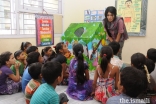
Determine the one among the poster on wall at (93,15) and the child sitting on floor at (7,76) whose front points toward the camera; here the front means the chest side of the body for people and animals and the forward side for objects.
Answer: the poster on wall

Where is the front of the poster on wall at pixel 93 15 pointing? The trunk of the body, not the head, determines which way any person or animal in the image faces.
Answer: toward the camera

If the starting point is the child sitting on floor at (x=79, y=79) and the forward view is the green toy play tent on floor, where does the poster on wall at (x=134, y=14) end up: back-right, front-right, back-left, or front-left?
front-right

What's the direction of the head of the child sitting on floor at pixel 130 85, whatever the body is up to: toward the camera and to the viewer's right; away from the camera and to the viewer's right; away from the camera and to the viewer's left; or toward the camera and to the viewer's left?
away from the camera and to the viewer's left

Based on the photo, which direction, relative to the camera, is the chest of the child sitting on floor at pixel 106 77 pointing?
away from the camera

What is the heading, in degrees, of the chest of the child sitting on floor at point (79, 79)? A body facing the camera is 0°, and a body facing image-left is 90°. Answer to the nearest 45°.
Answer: approximately 180°

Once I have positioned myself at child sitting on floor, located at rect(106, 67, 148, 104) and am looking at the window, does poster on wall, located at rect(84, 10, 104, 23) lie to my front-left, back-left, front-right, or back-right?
front-right

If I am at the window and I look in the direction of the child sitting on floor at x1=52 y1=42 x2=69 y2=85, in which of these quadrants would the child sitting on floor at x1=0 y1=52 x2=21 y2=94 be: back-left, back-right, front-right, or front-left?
front-right

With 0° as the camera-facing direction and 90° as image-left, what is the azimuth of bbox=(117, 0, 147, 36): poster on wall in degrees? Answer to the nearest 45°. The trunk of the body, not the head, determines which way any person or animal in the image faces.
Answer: approximately 0°

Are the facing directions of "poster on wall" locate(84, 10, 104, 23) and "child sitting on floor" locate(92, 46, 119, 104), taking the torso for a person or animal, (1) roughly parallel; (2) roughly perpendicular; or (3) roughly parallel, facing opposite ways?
roughly parallel, facing opposite ways

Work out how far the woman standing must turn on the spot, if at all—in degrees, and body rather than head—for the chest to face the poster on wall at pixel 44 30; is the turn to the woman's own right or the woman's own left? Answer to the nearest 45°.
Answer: approximately 90° to the woman's own right

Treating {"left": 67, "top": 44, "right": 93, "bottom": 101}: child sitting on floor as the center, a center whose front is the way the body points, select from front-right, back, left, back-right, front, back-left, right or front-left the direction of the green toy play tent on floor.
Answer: front

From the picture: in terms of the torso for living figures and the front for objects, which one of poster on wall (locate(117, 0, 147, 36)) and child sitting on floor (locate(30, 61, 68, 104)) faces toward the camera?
the poster on wall

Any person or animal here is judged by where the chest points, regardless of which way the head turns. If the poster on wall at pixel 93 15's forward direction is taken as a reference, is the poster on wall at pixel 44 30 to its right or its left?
on its right
